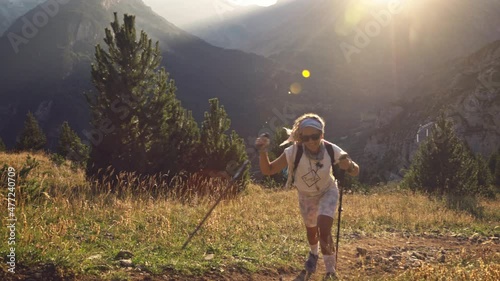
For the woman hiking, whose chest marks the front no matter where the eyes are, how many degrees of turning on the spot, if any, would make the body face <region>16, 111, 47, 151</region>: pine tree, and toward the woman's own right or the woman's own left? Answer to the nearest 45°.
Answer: approximately 135° to the woman's own right

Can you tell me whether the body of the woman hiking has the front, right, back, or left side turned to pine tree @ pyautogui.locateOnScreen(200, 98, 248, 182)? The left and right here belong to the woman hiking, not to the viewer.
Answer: back

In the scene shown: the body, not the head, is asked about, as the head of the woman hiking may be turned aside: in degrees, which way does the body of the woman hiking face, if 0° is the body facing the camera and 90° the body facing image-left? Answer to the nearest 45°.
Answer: approximately 0°

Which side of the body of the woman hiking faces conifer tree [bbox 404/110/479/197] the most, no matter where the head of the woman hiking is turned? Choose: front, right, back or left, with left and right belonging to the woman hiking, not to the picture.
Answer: back

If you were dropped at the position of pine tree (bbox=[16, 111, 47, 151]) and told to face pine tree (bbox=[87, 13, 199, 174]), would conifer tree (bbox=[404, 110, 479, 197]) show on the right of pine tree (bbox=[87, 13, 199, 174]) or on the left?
left

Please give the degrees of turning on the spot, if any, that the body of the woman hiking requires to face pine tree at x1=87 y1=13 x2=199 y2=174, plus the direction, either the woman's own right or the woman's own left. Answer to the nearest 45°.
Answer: approximately 135° to the woman's own right
